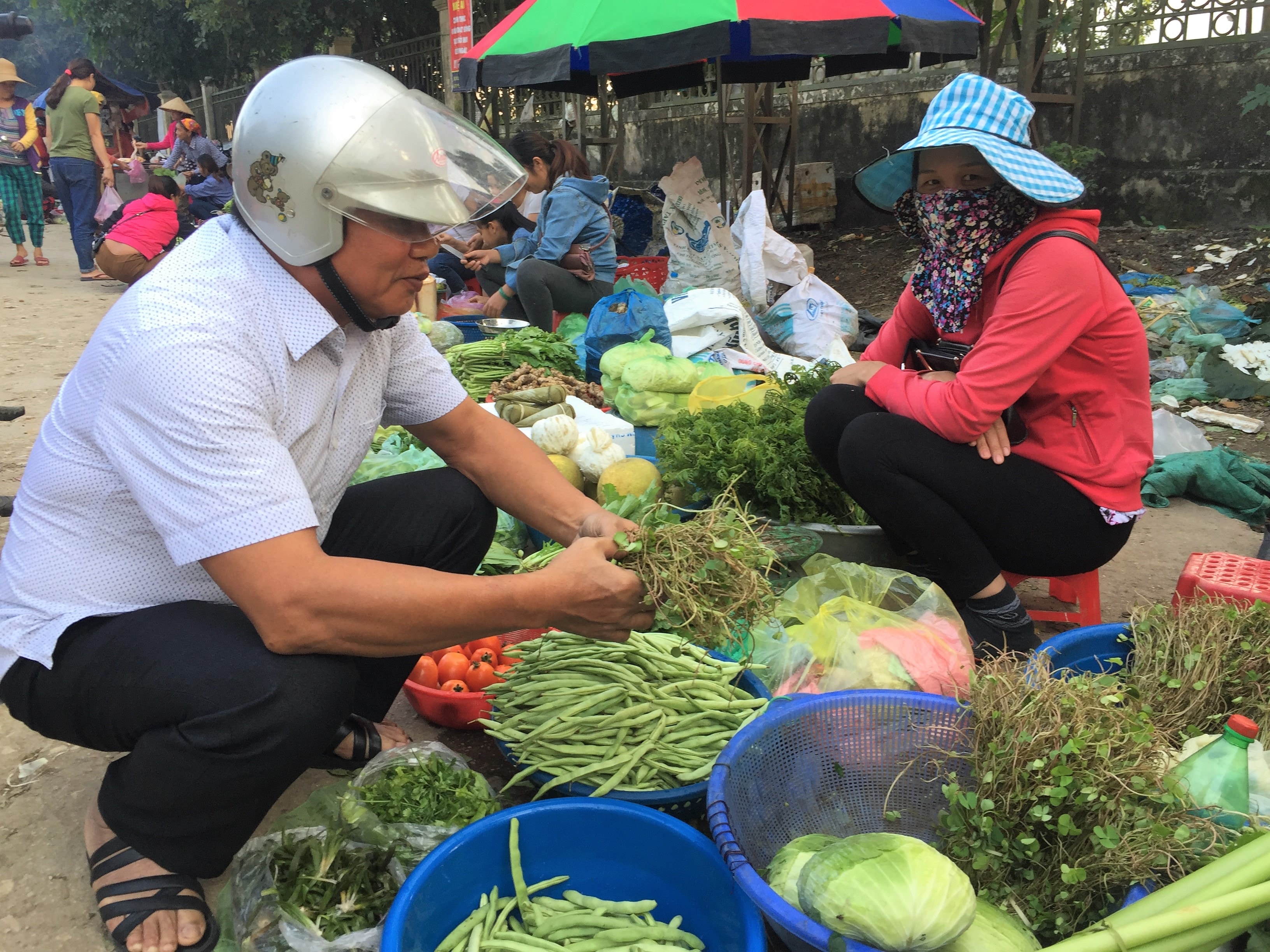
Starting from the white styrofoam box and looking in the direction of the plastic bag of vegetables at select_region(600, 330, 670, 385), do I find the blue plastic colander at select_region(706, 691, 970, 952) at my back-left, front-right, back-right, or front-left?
back-right

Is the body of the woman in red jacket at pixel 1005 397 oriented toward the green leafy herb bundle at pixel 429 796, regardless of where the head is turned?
yes

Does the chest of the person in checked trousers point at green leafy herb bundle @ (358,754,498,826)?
yes

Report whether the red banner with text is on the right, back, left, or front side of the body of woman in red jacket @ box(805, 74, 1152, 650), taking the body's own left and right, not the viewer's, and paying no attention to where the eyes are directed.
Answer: right
